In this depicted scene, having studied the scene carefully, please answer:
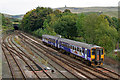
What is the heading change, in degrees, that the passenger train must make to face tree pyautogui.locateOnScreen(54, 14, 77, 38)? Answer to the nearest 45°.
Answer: approximately 135° to its left

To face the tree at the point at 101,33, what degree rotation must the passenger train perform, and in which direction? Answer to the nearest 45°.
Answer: approximately 135° to its left

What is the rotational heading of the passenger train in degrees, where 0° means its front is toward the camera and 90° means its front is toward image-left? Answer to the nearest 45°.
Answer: approximately 315°
